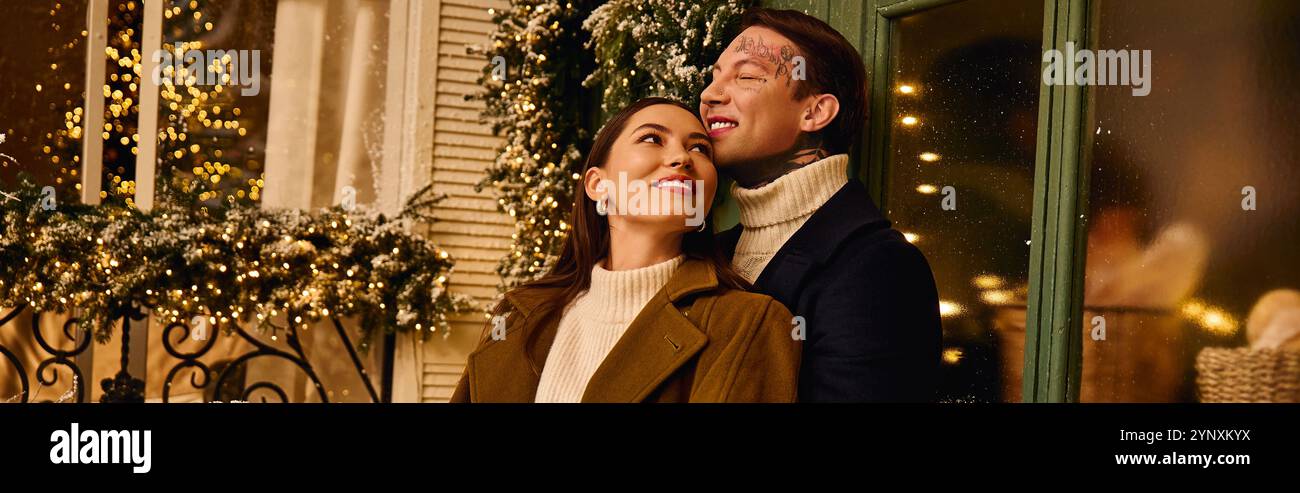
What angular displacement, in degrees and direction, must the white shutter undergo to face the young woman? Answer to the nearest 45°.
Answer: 0° — it already faces them

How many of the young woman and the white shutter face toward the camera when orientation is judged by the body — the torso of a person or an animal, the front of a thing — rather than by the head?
2

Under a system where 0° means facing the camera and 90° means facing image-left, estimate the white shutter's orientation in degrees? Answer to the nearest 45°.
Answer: approximately 0°

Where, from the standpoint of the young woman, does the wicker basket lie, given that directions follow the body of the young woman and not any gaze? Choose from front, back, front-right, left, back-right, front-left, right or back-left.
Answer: left

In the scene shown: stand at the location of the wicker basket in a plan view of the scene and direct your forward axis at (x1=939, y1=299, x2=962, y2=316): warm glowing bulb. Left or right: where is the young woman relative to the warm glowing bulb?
left

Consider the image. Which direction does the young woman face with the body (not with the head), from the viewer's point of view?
toward the camera

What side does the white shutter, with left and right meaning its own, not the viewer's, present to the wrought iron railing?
right

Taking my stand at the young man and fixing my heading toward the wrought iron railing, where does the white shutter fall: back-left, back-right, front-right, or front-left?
front-right

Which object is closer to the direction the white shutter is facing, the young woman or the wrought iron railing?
the young woman

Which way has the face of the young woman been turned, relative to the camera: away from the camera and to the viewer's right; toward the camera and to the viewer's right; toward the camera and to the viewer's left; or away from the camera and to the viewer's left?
toward the camera and to the viewer's right
